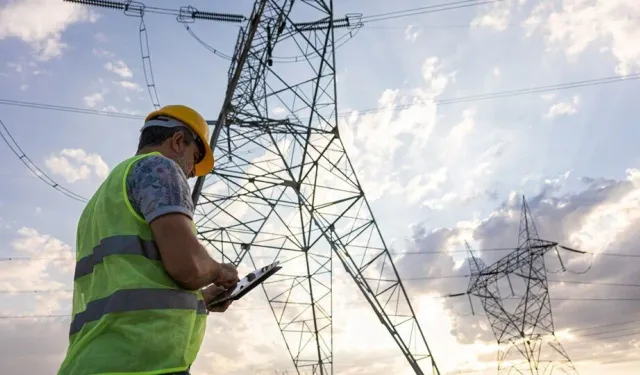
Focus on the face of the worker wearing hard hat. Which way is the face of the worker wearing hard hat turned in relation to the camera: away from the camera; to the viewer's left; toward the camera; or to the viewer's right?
to the viewer's right

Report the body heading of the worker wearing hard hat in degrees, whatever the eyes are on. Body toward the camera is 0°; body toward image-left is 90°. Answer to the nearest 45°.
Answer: approximately 225°
